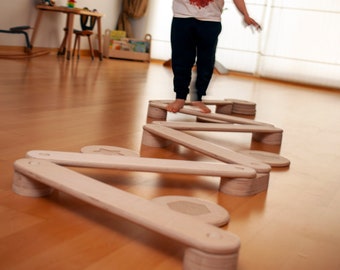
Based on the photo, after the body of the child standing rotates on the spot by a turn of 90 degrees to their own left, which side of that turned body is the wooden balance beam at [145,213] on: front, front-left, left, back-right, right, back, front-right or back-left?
right

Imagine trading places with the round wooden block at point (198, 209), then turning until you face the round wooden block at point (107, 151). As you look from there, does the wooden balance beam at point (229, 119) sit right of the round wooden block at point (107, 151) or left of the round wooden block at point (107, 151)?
right

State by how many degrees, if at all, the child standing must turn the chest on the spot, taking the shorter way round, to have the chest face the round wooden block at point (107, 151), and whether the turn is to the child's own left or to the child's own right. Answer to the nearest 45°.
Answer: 0° — they already face it

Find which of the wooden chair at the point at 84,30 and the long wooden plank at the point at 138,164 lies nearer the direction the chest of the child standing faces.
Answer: the long wooden plank

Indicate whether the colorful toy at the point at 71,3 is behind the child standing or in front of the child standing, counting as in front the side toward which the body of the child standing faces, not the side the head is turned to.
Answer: behind

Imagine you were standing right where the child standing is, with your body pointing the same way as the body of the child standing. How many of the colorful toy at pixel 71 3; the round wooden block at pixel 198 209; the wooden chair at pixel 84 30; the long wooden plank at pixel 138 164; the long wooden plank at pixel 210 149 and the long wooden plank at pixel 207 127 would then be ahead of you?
4

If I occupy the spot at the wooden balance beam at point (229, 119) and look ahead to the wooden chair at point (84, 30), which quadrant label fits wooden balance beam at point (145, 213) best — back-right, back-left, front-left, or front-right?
back-left

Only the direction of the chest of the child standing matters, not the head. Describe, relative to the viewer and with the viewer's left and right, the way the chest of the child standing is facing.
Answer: facing the viewer

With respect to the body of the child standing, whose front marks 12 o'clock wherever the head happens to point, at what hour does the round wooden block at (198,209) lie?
The round wooden block is roughly at 12 o'clock from the child standing.

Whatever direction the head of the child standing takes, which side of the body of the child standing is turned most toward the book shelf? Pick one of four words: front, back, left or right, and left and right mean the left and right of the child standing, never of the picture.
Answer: back

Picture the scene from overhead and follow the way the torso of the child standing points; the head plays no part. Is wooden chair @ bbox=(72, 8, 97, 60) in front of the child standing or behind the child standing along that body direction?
behind

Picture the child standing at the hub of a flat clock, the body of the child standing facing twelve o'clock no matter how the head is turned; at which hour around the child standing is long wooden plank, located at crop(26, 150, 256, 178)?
The long wooden plank is roughly at 12 o'clock from the child standing.

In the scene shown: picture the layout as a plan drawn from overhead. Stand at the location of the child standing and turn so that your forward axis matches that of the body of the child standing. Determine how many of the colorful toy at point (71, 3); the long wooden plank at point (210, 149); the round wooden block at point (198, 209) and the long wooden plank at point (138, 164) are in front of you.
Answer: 3

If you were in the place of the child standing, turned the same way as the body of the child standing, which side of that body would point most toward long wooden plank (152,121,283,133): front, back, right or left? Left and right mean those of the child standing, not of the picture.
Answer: front

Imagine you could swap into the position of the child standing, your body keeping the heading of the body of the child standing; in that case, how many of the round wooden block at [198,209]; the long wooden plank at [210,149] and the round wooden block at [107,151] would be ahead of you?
3

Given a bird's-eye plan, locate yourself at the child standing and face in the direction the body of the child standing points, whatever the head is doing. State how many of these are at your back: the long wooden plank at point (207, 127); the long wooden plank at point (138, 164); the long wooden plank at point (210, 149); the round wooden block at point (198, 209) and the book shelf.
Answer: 1

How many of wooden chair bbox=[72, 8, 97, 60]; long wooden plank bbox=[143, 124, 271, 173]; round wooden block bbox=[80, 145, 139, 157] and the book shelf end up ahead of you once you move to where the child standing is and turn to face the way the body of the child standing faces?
2
